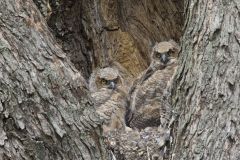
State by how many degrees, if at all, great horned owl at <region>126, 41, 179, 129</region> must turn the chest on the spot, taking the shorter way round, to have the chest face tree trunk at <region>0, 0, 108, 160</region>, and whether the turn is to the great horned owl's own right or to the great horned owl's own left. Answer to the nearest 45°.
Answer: approximately 45° to the great horned owl's own right

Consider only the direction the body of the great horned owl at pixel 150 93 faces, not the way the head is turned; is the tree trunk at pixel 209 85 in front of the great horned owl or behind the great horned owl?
in front

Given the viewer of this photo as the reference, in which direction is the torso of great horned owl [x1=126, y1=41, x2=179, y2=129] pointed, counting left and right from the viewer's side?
facing the viewer and to the right of the viewer
